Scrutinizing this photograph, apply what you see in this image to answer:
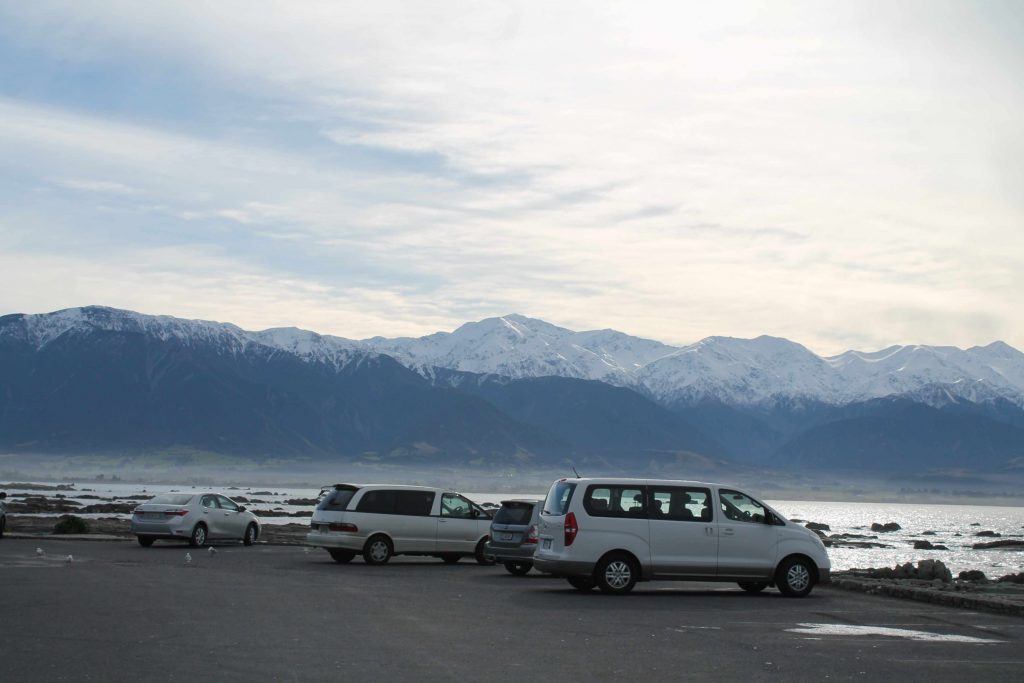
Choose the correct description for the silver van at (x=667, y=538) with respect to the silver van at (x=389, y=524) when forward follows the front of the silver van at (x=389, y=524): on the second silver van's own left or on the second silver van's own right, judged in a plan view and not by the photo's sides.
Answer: on the second silver van's own right

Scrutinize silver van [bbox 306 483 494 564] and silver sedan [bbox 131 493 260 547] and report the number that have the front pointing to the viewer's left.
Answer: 0

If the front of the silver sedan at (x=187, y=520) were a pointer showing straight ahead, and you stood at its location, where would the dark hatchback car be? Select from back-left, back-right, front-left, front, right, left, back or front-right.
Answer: right

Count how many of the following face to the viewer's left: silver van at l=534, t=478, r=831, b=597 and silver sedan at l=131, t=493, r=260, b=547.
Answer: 0

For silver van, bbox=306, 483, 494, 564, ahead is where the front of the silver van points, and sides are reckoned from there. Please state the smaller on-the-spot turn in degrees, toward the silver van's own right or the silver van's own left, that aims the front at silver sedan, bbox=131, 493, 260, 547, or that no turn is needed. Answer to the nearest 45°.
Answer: approximately 90° to the silver van's own left

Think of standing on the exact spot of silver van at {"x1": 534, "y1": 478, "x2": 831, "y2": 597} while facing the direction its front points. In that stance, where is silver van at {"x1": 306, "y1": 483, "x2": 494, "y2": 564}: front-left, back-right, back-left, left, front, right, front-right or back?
back-left

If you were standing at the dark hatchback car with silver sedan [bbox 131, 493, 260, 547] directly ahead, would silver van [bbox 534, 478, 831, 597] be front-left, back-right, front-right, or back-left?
back-left

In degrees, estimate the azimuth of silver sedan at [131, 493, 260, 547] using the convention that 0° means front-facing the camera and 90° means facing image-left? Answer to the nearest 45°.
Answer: approximately 225°

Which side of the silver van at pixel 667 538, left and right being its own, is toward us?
right

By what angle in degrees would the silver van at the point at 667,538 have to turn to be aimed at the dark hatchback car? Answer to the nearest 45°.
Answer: approximately 135° to its left

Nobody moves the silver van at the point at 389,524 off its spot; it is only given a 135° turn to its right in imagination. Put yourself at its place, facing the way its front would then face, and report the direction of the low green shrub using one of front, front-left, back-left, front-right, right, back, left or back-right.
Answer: back-right

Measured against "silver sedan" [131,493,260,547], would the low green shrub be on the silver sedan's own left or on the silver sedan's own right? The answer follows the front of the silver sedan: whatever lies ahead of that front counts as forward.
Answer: on the silver sedan's own left

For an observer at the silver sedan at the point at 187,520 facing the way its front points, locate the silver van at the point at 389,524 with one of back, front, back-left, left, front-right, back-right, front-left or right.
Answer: right

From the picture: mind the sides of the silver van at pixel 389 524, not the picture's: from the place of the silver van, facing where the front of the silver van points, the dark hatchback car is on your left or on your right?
on your right
